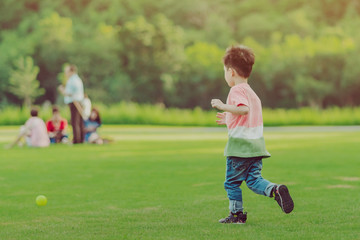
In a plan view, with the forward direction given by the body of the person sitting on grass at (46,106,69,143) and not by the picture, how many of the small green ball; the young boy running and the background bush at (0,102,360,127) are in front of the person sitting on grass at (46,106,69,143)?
2

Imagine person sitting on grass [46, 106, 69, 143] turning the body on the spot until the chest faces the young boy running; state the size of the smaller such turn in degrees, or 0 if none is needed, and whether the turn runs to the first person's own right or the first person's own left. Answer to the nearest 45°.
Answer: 0° — they already face them

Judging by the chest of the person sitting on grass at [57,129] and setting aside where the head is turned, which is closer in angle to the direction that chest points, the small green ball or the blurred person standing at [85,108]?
the small green ball

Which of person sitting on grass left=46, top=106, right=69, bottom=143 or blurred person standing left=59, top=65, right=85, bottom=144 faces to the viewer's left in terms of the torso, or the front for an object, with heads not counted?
the blurred person standing

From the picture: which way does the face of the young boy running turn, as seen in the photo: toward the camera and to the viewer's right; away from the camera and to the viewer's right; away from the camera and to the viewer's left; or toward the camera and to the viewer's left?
away from the camera and to the viewer's left

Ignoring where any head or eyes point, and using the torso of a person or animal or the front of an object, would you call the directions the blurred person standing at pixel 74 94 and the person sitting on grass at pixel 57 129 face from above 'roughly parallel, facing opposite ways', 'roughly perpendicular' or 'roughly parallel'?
roughly perpendicular

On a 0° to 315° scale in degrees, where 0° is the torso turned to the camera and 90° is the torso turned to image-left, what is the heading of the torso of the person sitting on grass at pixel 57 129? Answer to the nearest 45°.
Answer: approximately 0°

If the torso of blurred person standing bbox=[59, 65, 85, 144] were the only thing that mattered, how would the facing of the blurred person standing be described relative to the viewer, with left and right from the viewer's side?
facing to the left of the viewer

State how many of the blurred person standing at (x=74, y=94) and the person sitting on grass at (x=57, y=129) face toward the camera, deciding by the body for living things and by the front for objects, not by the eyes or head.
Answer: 1
